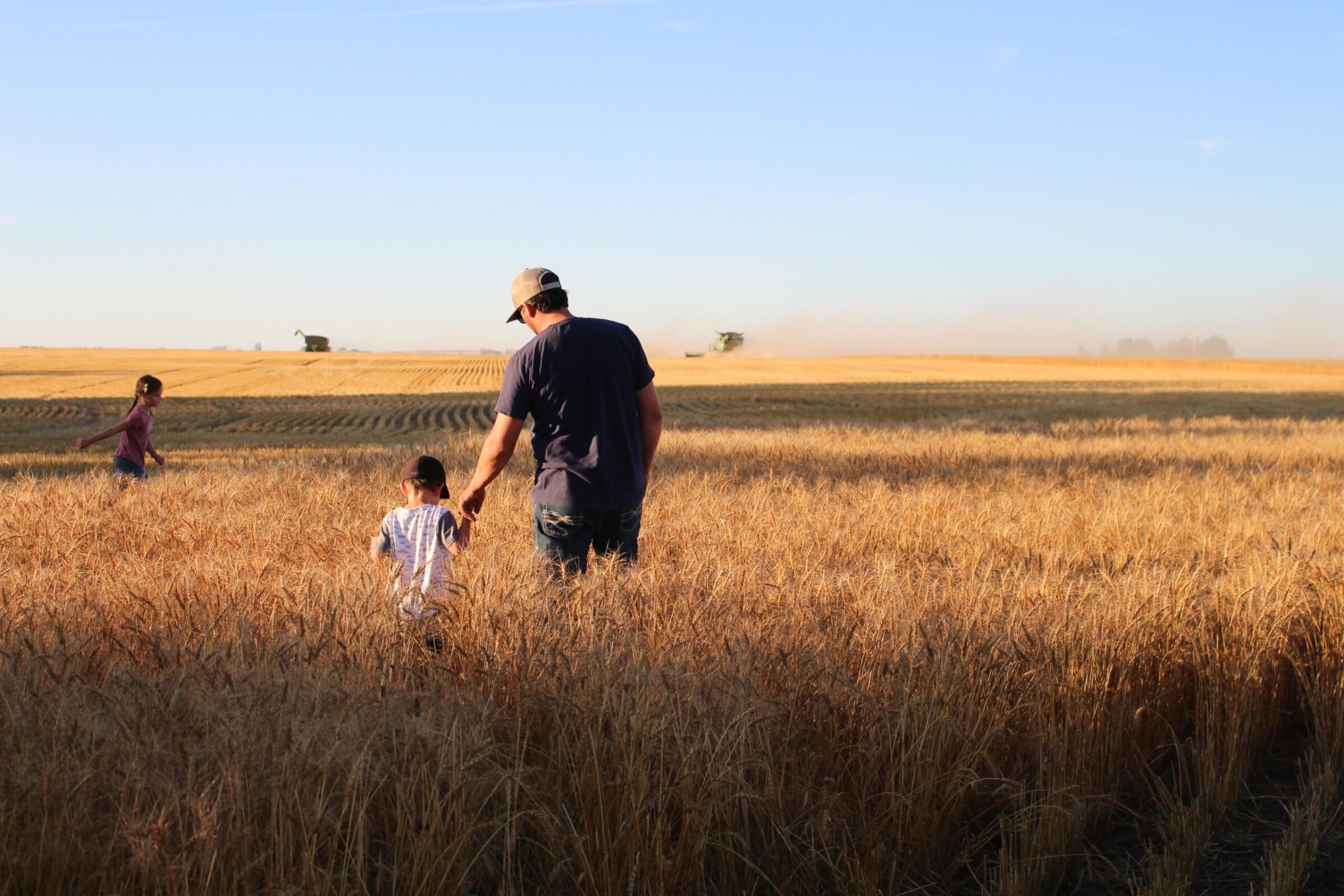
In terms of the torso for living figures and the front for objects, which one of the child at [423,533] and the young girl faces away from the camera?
the child

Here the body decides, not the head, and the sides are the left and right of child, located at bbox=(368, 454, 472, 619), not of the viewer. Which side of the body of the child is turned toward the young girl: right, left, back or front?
front

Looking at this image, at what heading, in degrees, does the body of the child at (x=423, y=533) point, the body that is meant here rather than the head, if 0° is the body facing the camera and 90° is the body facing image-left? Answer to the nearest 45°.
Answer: approximately 180°

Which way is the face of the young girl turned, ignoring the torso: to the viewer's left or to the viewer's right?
to the viewer's right
